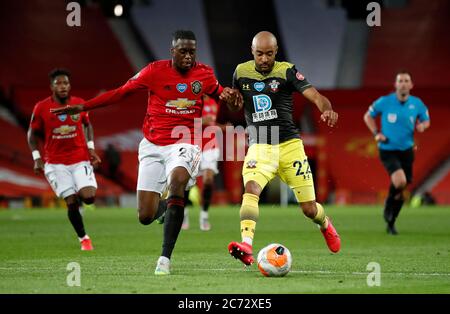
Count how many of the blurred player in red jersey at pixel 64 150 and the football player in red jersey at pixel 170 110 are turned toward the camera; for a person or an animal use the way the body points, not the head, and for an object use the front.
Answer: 2

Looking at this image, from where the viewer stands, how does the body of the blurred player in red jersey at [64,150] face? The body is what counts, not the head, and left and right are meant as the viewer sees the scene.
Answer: facing the viewer

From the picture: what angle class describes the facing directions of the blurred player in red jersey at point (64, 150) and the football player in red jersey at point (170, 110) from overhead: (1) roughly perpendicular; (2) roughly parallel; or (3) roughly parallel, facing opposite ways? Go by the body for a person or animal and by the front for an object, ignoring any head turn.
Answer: roughly parallel

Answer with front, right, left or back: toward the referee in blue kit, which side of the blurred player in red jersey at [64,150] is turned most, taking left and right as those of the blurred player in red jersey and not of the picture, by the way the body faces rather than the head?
left

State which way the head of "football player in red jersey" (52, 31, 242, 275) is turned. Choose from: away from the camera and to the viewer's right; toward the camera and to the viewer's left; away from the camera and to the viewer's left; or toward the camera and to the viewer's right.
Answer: toward the camera and to the viewer's right

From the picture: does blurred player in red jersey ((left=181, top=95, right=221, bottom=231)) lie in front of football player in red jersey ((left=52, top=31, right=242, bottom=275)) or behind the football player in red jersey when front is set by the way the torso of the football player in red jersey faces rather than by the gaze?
behind

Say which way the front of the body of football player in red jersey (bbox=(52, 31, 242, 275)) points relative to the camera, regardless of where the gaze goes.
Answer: toward the camera

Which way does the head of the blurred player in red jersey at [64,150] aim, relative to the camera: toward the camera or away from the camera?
toward the camera

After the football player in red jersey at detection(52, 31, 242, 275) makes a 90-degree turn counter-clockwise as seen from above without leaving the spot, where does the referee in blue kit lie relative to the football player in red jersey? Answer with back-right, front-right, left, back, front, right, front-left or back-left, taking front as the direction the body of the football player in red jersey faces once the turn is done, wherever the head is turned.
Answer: front-left

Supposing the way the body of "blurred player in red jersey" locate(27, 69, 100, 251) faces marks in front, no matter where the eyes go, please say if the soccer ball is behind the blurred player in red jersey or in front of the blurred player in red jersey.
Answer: in front
